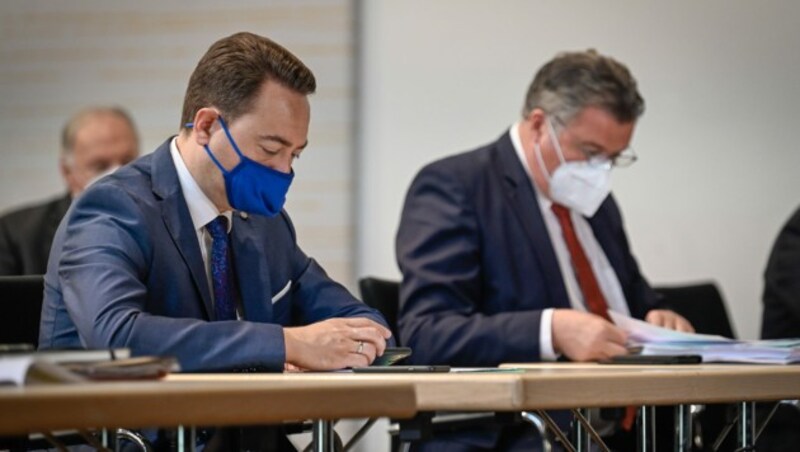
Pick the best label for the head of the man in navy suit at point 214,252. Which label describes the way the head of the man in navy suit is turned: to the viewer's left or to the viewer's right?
to the viewer's right

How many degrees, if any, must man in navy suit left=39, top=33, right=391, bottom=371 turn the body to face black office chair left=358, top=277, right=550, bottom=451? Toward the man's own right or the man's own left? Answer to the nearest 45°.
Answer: approximately 90° to the man's own left

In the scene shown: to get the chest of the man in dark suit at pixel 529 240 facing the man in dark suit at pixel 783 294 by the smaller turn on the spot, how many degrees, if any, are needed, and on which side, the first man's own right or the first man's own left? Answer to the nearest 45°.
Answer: approximately 90° to the first man's own left

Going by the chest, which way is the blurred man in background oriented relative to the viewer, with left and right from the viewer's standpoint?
facing the viewer and to the right of the viewer

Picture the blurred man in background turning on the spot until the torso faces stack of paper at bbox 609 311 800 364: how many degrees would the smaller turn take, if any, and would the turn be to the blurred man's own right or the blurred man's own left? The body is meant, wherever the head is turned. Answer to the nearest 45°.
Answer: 0° — they already face it

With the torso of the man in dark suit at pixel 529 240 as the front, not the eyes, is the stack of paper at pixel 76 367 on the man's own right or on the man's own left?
on the man's own right

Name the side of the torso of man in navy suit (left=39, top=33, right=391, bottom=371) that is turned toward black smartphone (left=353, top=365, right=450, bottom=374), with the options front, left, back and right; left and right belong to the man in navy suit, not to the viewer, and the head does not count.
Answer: front

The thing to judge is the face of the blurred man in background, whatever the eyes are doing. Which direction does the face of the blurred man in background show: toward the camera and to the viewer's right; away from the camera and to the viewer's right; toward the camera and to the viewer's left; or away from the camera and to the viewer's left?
toward the camera and to the viewer's right

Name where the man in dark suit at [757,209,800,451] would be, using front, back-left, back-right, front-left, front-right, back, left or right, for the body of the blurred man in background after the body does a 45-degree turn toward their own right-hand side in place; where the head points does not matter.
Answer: front-left

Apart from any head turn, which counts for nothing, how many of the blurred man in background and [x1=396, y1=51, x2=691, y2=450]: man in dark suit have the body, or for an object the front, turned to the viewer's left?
0

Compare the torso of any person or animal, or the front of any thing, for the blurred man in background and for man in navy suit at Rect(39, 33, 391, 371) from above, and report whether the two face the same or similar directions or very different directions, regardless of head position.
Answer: same or similar directions

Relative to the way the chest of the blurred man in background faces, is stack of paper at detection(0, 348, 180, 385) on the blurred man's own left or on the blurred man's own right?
on the blurred man's own right

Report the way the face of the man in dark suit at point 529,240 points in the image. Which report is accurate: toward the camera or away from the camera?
toward the camera

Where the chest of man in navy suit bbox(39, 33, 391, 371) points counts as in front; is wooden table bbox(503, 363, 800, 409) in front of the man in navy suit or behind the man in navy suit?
in front
